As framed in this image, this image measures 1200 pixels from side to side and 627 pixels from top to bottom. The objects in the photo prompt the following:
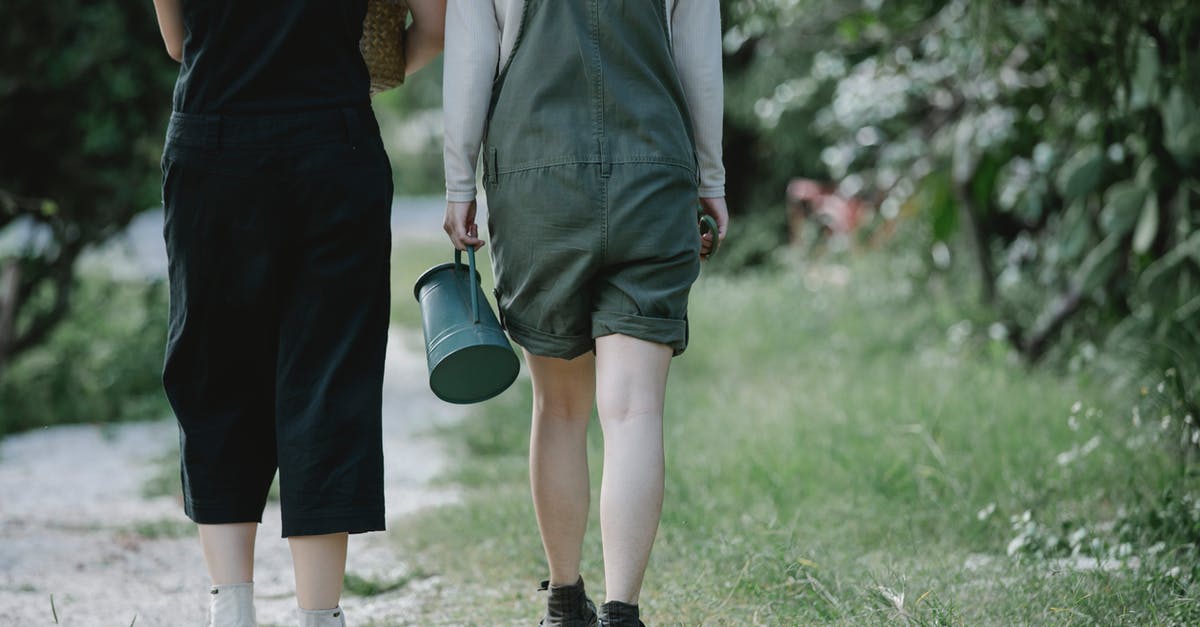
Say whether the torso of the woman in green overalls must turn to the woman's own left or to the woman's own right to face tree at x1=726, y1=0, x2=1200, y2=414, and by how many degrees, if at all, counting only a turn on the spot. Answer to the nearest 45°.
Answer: approximately 45° to the woman's own right

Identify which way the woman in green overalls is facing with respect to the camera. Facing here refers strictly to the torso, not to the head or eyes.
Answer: away from the camera

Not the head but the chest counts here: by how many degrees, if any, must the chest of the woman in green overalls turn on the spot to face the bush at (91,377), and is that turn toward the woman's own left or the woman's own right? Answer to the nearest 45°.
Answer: approximately 45° to the woman's own left
